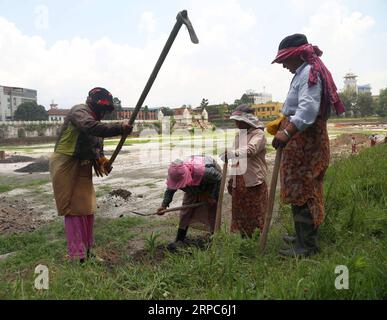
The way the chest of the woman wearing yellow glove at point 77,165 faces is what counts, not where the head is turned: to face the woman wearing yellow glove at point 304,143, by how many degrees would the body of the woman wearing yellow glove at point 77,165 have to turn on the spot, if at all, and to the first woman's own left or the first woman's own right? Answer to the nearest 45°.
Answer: approximately 45° to the first woman's own right

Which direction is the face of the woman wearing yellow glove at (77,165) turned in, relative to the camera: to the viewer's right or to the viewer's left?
to the viewer's right

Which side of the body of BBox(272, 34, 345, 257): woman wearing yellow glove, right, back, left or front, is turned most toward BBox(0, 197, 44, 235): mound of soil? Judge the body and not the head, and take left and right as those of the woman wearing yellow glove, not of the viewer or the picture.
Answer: front

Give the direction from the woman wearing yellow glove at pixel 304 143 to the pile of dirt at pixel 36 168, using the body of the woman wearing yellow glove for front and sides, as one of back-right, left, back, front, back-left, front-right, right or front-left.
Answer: front-right

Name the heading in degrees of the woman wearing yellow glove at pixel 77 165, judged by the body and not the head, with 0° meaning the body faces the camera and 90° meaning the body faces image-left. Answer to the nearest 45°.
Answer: approximately 270°

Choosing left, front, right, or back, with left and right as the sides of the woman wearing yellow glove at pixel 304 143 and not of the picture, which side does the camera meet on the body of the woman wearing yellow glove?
left

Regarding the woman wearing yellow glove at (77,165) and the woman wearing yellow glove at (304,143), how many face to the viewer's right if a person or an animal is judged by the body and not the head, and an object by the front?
1

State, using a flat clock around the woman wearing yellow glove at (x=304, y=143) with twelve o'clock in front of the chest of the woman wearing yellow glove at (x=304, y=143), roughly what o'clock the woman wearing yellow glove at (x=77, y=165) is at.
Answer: the woman wearing yellow glove at (x=77, y=165) is roughly at 12 o'clock from the woman wearing yellow glove at (x=304, y=143).
